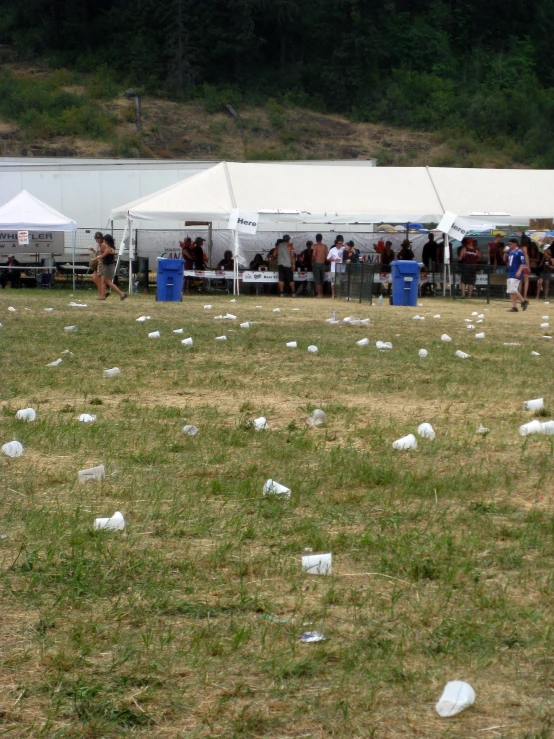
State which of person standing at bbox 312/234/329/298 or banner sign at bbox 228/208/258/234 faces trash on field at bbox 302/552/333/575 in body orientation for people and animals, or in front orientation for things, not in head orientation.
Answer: the banner sign

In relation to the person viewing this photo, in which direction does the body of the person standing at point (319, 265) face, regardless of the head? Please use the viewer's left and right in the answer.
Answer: facing away from the viewer

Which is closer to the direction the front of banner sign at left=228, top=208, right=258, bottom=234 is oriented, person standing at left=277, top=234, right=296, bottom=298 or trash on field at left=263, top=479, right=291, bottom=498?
the trash on field

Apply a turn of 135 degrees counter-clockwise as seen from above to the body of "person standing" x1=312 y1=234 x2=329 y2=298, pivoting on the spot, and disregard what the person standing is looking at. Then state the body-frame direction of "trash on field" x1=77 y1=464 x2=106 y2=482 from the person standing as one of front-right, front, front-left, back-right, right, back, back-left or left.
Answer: front-left

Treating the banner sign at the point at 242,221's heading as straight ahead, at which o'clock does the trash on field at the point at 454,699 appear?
The trash on field is roughly at 12 o'clock from the banner sign.

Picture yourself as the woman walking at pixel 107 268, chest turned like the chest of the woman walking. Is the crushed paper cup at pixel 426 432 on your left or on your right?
on your left

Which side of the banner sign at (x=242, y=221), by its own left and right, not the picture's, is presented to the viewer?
front

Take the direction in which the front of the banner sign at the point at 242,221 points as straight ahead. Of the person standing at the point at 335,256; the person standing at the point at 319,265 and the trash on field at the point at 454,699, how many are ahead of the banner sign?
1

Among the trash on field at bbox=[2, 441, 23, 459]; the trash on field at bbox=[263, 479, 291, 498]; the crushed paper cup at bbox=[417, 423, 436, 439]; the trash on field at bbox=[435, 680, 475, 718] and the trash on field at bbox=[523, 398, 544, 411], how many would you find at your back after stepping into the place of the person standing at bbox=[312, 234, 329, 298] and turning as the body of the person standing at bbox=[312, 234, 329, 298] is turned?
5

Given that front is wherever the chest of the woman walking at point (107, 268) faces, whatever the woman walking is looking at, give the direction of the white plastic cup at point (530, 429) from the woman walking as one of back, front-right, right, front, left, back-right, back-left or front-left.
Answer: left

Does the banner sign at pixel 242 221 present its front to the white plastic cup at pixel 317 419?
yes
